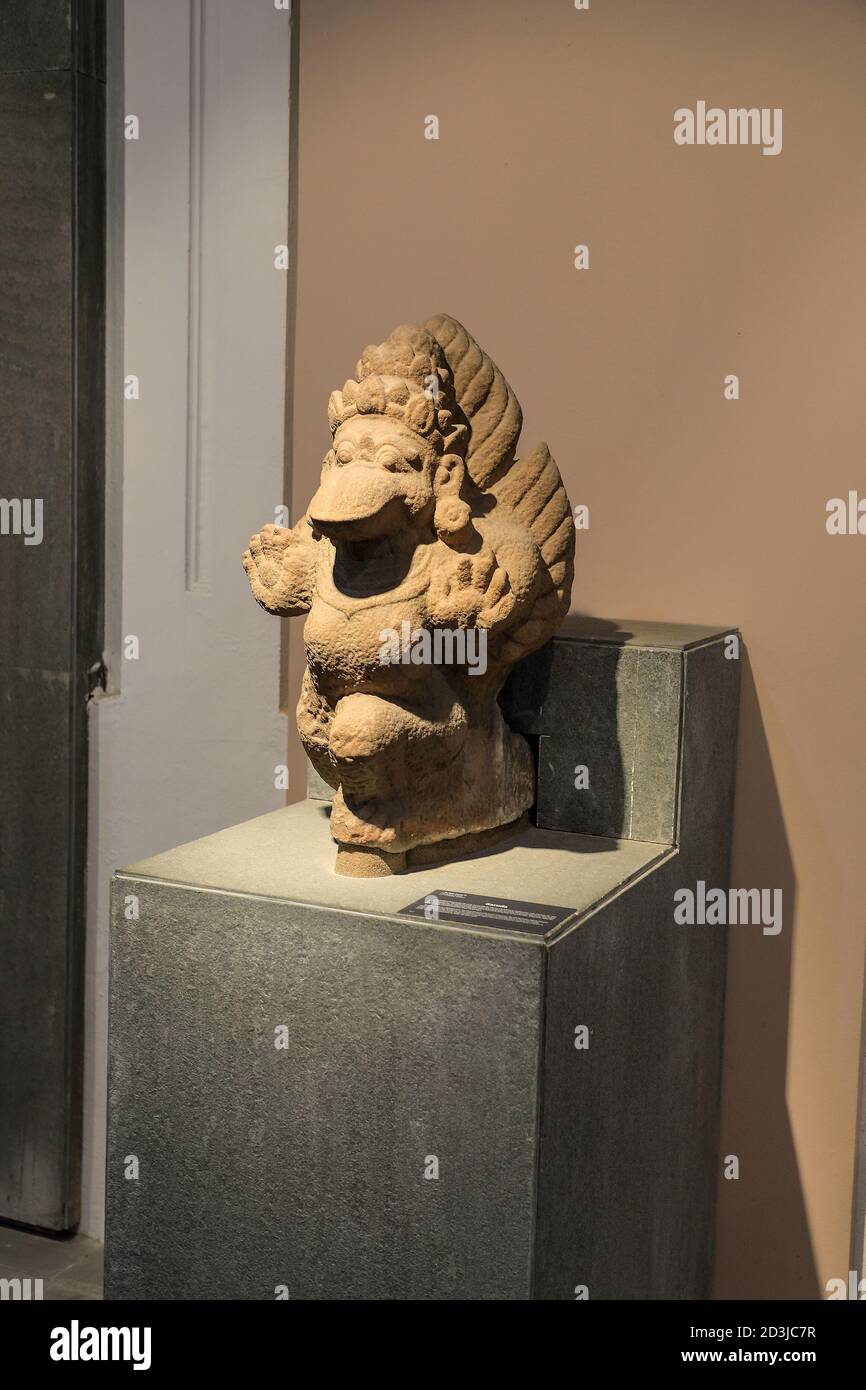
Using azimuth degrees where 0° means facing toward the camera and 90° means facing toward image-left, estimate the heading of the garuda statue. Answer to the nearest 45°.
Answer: approximately 45°
